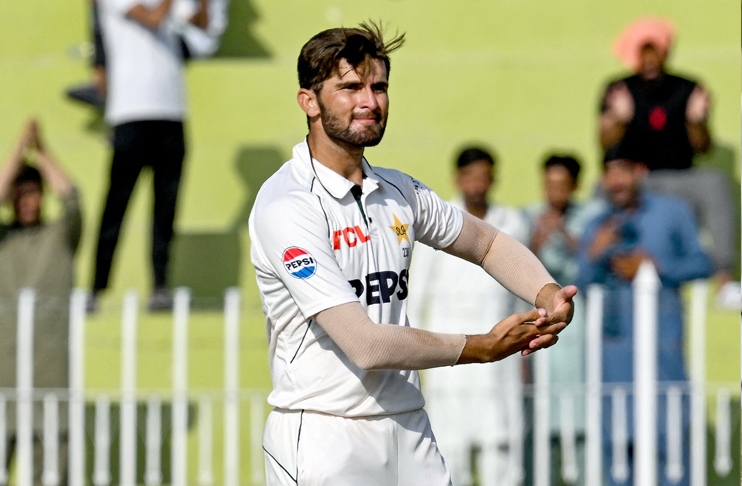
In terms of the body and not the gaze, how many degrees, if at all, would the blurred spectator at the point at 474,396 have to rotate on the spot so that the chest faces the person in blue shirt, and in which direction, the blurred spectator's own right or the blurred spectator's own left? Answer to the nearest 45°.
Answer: approximately 135° to the blurred spectator's own left

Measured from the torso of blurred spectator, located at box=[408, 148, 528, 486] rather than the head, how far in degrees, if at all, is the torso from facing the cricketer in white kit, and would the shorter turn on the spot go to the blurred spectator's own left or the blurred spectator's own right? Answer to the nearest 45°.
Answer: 0° — they already face them

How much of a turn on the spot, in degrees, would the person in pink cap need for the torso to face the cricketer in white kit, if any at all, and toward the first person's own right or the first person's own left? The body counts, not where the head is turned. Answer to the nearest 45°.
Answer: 0° — they already face them

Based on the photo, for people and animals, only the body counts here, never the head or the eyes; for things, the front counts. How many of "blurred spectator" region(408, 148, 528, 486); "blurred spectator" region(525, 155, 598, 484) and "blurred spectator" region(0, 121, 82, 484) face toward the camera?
3

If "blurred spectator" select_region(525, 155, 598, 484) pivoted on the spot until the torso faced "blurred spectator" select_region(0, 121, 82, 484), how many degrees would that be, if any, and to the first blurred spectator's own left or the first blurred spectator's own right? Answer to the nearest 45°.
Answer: approximately 90° to the first blurred spectator's own right

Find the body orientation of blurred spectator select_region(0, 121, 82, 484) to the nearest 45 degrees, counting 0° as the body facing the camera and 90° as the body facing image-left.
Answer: approximately 0°

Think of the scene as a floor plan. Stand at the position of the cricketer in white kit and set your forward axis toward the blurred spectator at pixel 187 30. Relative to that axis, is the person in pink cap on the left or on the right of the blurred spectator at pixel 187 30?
right

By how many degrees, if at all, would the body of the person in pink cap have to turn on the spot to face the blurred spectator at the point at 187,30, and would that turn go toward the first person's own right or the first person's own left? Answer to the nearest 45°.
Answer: approximately 90° to the first person's own right

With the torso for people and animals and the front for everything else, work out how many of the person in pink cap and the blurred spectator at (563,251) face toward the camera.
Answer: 2
